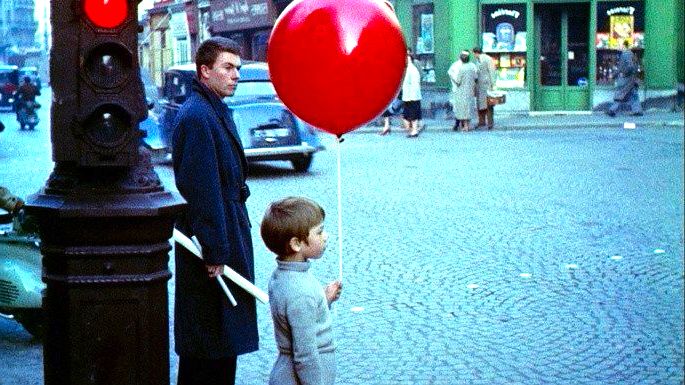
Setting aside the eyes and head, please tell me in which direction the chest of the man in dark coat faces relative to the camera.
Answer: to the viewer's right

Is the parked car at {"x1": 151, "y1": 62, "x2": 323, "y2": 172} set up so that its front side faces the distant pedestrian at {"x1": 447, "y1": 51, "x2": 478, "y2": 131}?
no

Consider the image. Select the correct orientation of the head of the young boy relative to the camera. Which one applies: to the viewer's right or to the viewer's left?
to the viewer's right

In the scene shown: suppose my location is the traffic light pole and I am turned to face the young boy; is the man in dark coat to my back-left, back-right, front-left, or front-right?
front-left

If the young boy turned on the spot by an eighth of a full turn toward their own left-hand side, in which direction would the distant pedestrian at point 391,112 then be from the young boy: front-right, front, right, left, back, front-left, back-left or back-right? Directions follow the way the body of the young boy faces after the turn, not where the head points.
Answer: front-left

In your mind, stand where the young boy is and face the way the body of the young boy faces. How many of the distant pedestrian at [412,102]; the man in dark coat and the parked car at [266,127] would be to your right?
0

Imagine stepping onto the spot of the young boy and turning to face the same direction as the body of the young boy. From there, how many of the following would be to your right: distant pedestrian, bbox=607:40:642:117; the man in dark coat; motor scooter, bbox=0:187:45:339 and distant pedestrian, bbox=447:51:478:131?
0

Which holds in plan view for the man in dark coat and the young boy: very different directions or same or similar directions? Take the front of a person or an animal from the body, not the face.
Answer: same or similar directions

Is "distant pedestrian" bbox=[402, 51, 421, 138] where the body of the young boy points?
no

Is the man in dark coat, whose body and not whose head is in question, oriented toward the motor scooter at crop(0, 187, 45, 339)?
no

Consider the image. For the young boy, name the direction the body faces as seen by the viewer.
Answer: to the viewer's right

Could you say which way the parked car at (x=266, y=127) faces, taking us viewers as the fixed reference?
facing away from the viewer and to the left of the viewer
